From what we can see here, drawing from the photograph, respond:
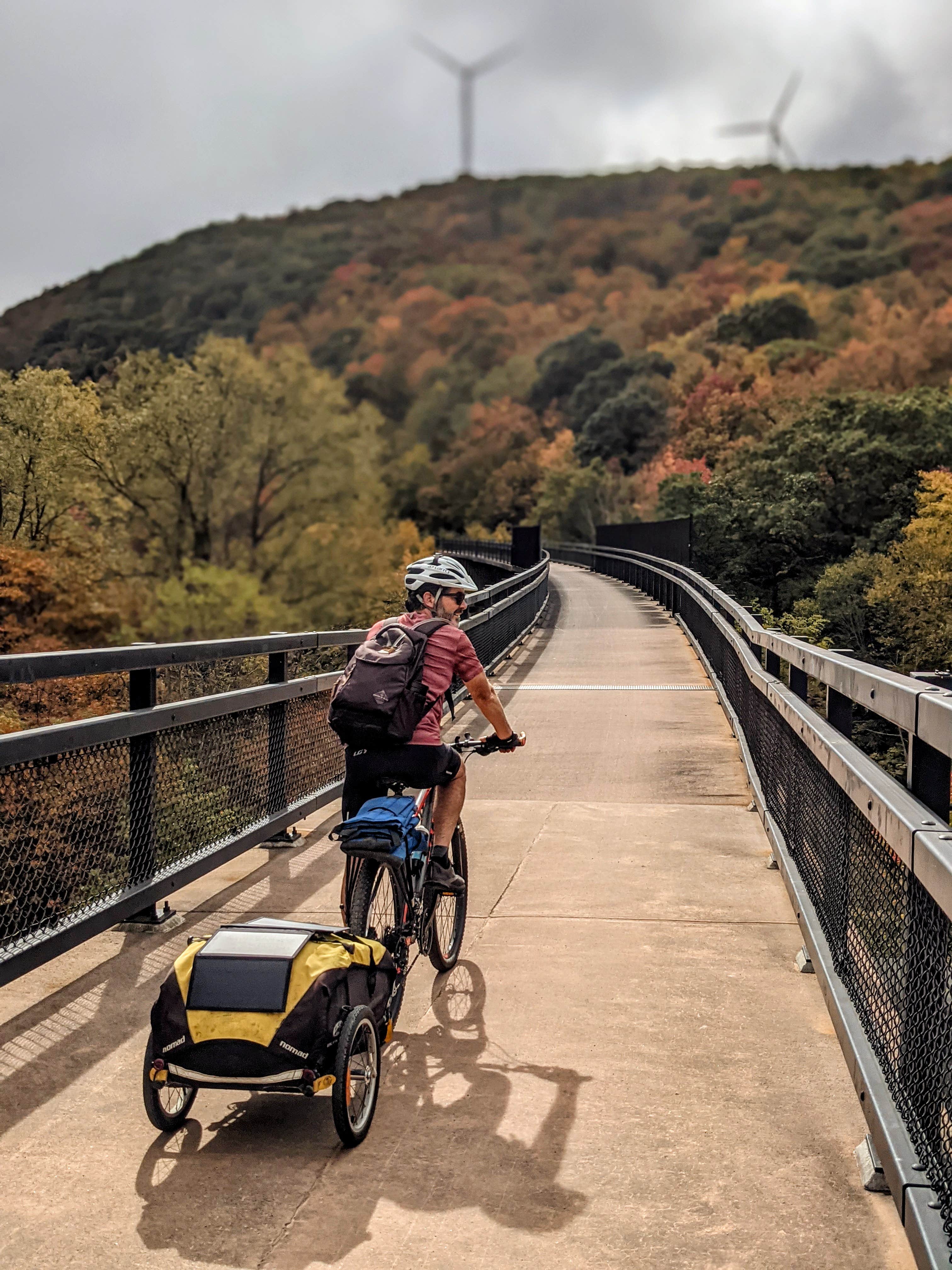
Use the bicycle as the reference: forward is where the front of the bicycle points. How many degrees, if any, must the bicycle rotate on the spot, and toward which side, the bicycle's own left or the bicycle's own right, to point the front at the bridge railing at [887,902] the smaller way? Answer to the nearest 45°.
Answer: approximately 90° to the bicycle's own right

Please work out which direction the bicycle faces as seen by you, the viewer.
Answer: facing away from the viewer and to the right of the viewer

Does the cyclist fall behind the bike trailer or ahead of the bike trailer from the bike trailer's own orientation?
ahead

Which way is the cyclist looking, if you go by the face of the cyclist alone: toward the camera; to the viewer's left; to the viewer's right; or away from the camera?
to the viewer's right

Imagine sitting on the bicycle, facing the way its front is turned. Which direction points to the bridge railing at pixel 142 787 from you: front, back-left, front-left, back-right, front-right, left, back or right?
left

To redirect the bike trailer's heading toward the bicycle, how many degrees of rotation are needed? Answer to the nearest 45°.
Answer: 0° — it already faces it

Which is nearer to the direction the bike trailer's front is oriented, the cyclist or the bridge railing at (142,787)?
the cyclist

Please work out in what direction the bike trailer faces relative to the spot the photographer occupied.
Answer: facing away from the viewer and to the right of the viewer

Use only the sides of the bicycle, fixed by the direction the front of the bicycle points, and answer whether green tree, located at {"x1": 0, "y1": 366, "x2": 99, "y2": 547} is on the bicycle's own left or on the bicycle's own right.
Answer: on the bicycle's own left

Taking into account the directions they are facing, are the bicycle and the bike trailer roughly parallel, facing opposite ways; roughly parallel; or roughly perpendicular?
roughly parallel

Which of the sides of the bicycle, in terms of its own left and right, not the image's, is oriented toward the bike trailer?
back

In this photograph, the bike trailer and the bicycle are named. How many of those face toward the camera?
0

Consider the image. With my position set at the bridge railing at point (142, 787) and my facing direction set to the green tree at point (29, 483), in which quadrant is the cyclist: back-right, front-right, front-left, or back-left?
back-right
